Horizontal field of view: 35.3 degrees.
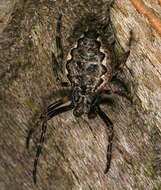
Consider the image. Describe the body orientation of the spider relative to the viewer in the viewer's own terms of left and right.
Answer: facing the viewer
